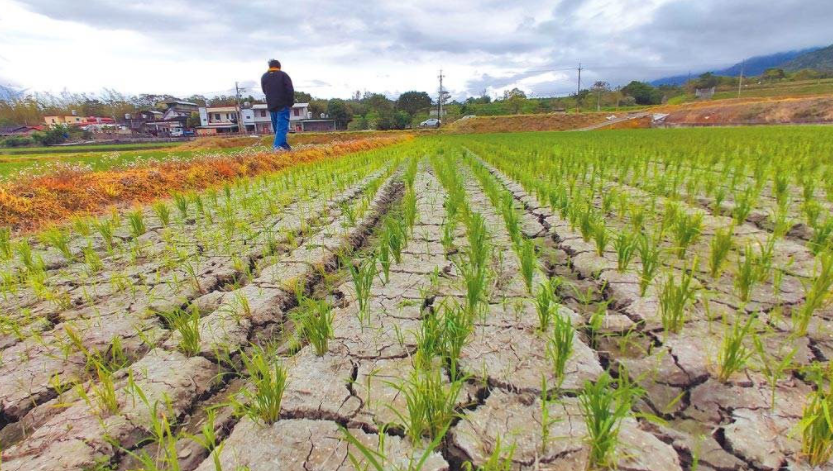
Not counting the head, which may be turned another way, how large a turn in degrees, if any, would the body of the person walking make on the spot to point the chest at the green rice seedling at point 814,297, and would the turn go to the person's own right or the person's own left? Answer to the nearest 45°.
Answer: approximately 180°

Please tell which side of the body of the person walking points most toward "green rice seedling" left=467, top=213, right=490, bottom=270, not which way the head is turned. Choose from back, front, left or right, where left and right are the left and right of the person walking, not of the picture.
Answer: back

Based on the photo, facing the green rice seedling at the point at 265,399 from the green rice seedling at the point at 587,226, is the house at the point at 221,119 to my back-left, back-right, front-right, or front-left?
back-right

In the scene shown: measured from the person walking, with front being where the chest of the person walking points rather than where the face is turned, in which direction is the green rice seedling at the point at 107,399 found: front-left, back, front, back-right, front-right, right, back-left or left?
back

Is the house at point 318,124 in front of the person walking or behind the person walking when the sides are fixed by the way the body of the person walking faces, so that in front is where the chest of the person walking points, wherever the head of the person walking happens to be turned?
in front

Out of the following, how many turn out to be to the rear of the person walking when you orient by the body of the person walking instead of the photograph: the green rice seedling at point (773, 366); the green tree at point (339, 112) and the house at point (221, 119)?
1

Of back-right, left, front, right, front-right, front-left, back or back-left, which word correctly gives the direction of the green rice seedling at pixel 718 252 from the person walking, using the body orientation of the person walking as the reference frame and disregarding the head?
back

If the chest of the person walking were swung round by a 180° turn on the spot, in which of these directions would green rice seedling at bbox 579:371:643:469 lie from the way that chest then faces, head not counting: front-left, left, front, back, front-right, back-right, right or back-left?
front

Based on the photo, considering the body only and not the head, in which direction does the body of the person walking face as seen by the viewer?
away from the camera

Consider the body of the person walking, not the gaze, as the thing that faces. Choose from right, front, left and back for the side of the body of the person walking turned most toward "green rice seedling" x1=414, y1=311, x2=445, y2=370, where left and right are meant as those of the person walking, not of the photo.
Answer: back

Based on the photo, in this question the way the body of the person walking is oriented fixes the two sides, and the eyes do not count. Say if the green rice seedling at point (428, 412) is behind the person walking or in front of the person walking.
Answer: behind

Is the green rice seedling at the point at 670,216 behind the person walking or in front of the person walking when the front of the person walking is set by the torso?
behind

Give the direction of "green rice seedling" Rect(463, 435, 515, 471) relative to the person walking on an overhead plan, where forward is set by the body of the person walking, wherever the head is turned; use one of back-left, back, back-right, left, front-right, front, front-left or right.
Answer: back

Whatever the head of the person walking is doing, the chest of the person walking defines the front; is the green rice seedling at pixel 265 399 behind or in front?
behind

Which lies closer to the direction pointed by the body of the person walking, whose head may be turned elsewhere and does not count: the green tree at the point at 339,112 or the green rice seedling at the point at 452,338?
the green tree
